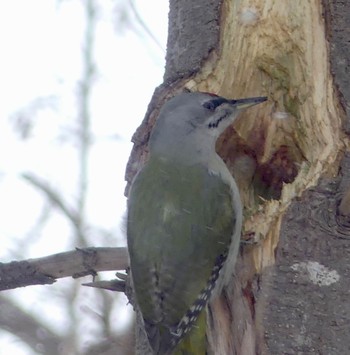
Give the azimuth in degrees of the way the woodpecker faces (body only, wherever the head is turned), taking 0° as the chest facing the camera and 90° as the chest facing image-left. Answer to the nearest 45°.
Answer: approximately 225°

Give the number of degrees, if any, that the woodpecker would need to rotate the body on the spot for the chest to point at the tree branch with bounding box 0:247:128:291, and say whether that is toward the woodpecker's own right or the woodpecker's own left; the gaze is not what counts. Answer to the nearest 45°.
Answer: approximately 135° to the woodpecker's own left
